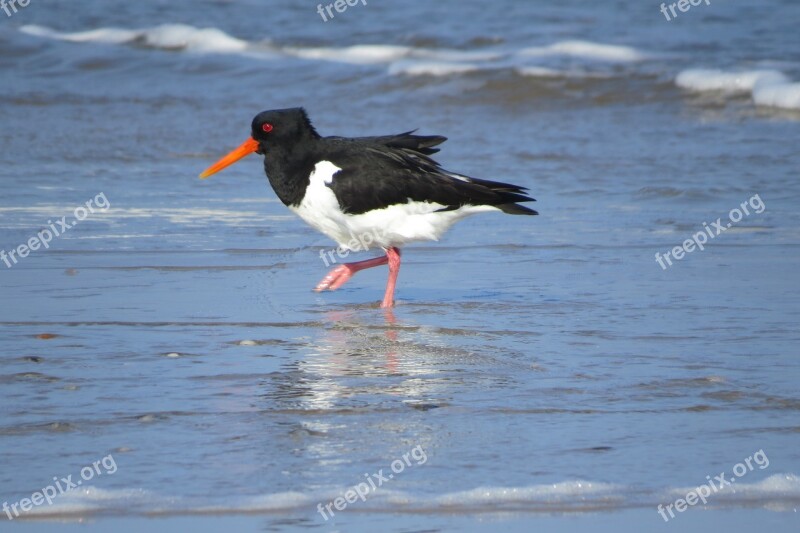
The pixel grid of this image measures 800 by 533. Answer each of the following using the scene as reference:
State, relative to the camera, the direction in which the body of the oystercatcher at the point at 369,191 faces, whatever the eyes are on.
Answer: to the viewer's left

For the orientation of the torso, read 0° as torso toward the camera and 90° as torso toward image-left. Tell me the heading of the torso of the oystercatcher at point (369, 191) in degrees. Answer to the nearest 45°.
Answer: approximately 90°
